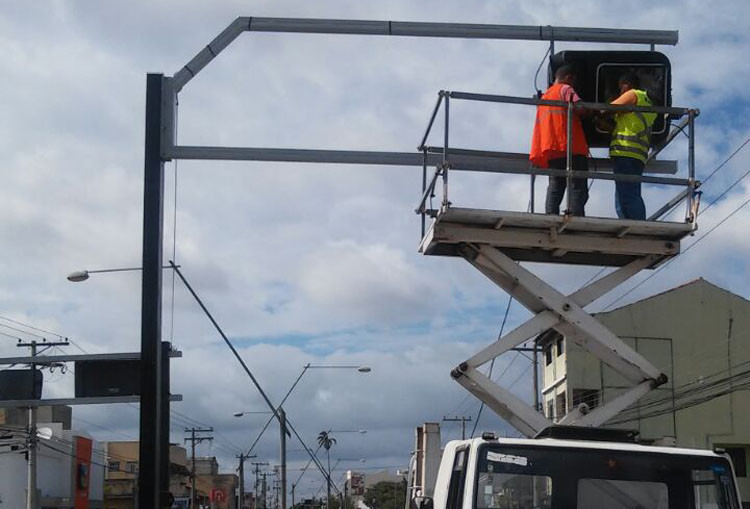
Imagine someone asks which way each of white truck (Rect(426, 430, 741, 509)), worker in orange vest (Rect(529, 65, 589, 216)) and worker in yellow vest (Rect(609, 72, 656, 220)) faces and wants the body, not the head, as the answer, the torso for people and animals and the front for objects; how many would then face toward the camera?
1

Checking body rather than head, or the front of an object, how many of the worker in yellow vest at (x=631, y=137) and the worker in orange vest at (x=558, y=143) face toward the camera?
0

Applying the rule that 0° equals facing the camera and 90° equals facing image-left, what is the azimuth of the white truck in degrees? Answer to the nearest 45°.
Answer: approximately 0°

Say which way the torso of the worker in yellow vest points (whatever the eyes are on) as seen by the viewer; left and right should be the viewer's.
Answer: facing away from the viewer and to the left of the viewer

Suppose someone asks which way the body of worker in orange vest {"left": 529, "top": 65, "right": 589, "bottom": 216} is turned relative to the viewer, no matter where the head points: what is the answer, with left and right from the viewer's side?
facing away from the viewer and to the right of the viewer

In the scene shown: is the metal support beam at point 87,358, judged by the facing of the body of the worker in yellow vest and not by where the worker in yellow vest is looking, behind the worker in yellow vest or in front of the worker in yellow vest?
in front

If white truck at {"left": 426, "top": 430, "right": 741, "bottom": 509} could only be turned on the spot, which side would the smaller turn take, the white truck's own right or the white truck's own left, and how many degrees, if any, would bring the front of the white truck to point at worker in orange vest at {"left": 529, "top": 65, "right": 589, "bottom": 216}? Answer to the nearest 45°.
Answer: approximately 180°
